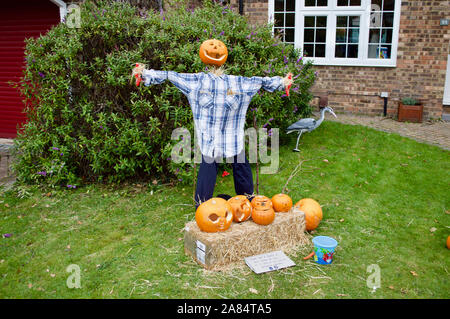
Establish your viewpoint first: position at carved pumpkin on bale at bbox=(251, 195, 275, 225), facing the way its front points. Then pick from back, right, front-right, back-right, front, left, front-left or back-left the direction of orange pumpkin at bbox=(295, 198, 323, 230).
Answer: back-left

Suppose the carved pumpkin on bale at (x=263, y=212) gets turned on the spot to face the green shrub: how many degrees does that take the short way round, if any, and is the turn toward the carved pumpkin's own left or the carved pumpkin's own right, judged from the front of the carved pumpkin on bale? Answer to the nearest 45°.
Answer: approximately 135° to the carved pumpkin's own right

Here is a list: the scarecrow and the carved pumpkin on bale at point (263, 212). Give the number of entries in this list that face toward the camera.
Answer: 2

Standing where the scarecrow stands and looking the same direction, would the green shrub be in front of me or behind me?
behind

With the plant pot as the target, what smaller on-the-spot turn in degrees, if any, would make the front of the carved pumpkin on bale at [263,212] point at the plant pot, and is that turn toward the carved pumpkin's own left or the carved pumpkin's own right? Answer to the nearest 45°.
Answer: approximately 135° to the carved pumpkin's own left

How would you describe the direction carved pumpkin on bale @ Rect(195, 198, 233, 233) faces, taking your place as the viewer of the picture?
facing the viewer and to the right of the viewer

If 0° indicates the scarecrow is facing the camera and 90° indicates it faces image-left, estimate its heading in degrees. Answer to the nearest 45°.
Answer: approximately 0°
